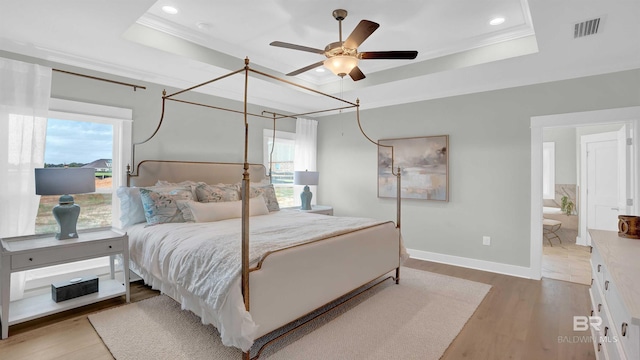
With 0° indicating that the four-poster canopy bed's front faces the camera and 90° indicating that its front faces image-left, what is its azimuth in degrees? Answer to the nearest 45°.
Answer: approximately 315°

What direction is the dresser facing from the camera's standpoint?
to the viewer's left

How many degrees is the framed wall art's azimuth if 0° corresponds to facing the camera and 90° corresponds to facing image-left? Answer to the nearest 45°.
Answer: approximately 45°

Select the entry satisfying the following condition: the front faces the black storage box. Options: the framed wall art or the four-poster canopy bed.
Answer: the framed wall art

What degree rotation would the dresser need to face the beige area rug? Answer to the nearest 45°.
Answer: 0° — it already faces it

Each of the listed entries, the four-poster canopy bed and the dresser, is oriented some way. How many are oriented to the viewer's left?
1

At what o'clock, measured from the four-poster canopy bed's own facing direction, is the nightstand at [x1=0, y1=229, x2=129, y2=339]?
The nightstand is roughly at 5 o'clock from the four-poster canopy bed.

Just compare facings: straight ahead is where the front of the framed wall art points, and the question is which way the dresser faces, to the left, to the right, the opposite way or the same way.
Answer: to the right

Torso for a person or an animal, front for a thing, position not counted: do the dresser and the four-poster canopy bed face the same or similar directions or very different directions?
very different directions
